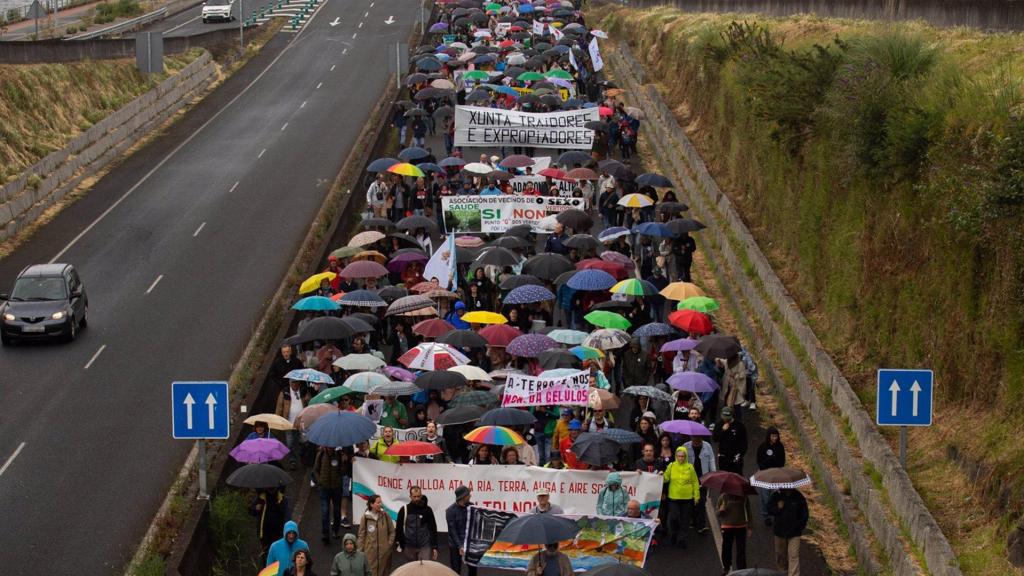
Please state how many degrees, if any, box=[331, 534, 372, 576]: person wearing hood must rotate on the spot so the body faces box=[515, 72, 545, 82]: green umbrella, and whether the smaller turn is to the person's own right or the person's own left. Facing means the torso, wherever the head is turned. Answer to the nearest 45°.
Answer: approximately 180°

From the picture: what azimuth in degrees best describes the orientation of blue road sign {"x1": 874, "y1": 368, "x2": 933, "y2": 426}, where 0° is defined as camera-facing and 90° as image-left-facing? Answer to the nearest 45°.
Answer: approximately 0°

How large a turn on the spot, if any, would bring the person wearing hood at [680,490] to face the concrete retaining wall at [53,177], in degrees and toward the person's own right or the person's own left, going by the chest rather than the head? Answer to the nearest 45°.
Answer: approximately 135° to the person's own right

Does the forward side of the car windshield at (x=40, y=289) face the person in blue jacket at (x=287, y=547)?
yes

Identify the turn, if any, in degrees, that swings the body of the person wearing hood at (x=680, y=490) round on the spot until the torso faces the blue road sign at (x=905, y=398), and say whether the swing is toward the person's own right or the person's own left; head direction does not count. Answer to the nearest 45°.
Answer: approximately 90° to the person's own left

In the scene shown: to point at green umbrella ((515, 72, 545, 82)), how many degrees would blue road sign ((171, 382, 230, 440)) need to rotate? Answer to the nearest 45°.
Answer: approximately 180°
